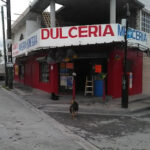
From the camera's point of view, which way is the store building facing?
toward the camera
